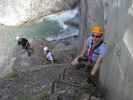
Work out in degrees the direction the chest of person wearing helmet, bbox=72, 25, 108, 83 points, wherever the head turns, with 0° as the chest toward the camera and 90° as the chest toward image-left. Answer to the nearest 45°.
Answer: approximately 45°

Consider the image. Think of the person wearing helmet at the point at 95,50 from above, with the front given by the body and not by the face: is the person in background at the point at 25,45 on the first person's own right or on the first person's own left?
on the first person's own right
